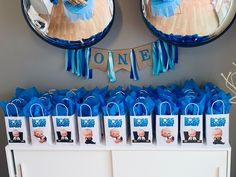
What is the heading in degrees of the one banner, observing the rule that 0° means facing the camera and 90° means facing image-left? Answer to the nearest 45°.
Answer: approximately 0°
